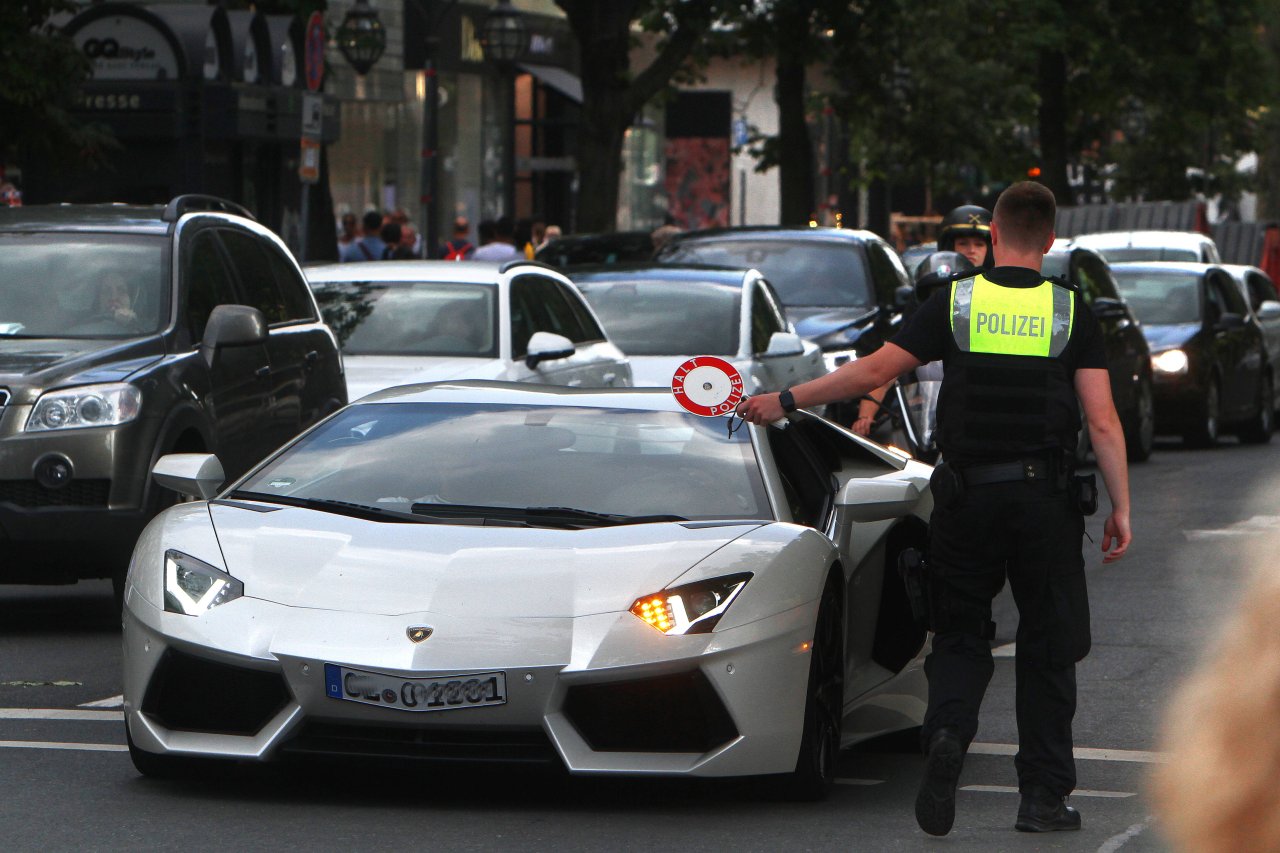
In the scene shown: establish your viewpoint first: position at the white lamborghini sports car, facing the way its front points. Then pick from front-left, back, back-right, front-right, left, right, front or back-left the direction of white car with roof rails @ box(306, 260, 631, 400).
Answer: back

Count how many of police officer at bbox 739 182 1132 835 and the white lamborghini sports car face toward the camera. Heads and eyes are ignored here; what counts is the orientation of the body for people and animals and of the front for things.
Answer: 1

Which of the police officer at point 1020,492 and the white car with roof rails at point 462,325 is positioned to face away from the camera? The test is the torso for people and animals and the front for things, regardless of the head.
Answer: the police officer

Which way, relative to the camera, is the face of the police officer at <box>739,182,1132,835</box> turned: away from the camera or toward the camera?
away from the camera

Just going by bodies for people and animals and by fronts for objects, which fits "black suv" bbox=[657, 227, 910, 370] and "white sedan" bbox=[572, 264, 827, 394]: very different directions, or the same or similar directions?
same or similar directions

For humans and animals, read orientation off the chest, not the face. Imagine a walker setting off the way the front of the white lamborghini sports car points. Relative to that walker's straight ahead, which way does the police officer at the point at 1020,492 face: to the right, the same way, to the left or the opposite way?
the opposite way

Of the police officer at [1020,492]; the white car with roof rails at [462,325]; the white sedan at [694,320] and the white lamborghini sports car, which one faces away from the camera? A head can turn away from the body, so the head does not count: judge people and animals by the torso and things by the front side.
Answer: the police officer

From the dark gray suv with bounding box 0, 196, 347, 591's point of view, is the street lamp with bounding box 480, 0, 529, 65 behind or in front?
behind

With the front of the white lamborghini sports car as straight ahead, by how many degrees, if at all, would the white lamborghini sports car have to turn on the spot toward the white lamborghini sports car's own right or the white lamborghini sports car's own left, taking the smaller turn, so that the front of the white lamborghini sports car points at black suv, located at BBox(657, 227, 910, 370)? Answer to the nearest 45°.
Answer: approximately 180°

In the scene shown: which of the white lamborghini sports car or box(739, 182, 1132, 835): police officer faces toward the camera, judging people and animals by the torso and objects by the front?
the white lamborghini sports car

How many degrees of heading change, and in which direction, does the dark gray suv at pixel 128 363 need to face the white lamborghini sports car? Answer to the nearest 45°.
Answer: approximately 45° to its left

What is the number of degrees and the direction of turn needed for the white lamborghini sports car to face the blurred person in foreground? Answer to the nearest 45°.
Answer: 0° — it already faces them

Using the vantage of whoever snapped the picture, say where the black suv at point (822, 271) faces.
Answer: facing the viewer and to the left of the viewer

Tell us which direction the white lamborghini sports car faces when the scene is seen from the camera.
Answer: facing the viewer

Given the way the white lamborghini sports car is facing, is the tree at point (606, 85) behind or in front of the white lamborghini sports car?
behind

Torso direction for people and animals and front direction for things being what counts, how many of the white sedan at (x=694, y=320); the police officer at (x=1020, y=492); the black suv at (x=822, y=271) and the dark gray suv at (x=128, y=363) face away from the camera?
1

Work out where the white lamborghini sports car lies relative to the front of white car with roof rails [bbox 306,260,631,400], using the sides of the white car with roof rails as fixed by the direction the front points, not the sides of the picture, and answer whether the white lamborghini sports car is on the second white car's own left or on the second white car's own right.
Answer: on the second white car's own left

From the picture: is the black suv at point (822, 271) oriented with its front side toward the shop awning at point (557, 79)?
no
